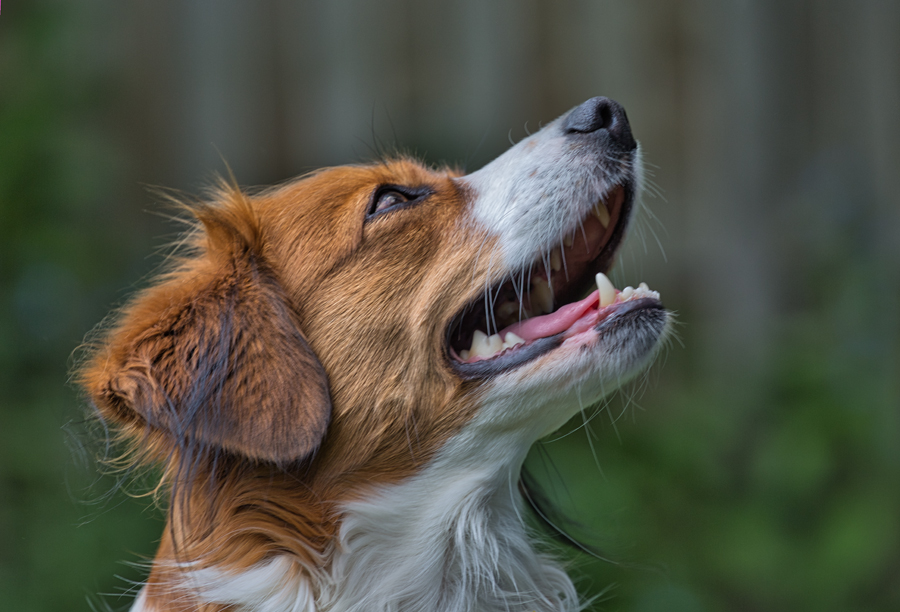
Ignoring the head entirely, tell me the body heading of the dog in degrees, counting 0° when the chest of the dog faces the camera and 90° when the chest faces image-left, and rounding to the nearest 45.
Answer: approximately 270°
